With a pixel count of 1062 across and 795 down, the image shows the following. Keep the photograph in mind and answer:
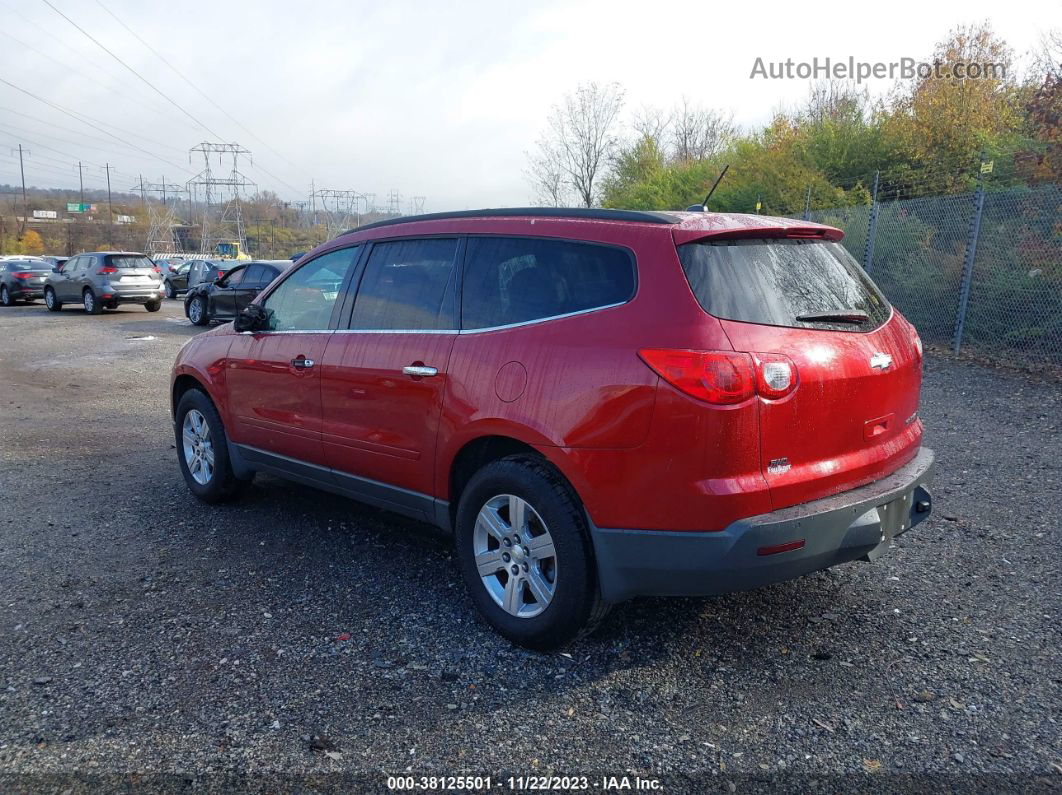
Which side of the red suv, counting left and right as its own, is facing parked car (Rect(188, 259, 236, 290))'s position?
front

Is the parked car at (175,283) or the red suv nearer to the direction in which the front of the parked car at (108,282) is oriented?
the parked car

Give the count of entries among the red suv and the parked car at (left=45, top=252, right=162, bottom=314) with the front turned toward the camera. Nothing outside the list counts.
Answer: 0

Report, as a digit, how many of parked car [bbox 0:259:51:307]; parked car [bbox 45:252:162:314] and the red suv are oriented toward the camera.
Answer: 0

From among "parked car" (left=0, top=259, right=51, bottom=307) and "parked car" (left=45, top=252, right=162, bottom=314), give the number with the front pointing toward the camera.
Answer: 0

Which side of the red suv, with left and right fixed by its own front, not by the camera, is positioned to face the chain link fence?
right

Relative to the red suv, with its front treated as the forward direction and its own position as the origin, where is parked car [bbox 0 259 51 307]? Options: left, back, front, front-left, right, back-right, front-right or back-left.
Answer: front

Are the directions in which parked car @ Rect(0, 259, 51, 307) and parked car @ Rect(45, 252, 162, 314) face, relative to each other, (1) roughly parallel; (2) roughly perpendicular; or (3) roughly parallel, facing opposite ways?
roughly parallel

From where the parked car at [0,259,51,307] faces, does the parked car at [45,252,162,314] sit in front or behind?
behind

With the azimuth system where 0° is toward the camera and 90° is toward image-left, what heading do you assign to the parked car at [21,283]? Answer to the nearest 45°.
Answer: approximately 135°

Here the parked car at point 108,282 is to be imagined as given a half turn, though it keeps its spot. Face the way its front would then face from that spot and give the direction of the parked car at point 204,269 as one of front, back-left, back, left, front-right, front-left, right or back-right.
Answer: left

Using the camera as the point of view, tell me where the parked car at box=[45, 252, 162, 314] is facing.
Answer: facing away from the viewer and to the left of the viewer

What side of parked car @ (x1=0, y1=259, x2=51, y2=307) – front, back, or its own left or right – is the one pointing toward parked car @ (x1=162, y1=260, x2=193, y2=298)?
right

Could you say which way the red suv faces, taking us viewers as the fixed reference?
facing away from the viewer and to the left of the viewer

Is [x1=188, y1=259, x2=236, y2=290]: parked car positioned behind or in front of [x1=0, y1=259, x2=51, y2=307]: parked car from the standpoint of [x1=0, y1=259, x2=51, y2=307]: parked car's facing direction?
behind
